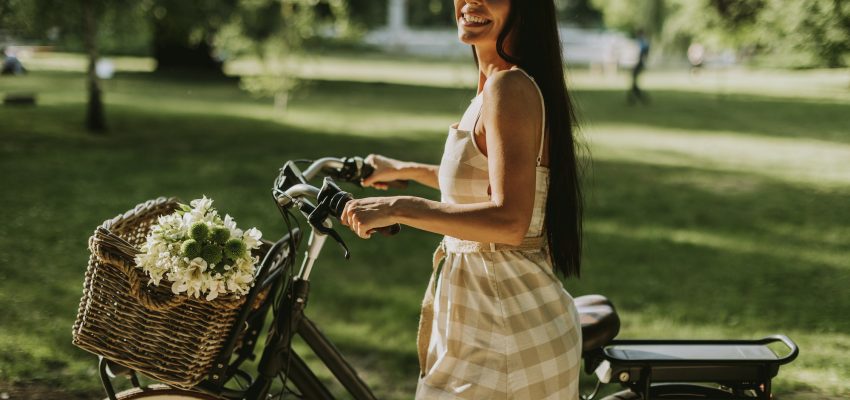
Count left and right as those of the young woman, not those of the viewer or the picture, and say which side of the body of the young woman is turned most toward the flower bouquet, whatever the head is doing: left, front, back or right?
front

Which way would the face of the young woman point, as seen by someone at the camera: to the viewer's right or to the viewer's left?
to the viewer's left

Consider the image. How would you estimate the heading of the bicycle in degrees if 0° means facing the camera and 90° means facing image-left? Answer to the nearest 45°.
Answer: approximately 90°

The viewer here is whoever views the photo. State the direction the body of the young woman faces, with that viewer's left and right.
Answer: facing to the left of the viewer

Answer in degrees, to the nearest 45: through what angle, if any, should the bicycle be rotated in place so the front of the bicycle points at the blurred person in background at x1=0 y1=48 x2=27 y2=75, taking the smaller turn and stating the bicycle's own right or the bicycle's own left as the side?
approximately 45° to the bicycle's own right

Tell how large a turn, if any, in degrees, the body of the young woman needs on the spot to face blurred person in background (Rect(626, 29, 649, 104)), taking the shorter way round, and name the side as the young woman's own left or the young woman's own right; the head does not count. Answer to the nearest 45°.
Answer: approximately 90° to the young woman's own right
